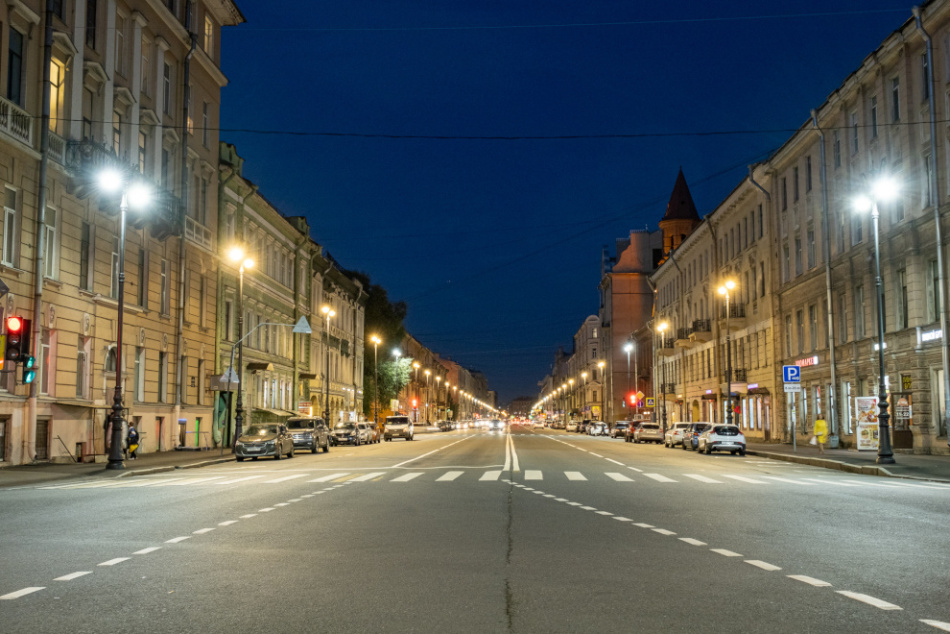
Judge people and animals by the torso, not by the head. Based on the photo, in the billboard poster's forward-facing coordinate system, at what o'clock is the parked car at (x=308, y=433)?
The parked car is roughly at 3 o'clock from the billboard poster.

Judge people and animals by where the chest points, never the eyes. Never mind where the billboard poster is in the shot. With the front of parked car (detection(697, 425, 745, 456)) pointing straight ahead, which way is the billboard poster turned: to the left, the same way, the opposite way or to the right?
the opposite way

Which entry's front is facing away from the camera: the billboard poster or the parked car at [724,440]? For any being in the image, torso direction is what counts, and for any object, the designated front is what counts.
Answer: the parked car

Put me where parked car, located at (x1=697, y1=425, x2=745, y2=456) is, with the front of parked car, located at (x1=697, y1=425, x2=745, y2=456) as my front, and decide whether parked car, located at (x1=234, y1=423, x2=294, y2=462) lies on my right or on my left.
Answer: on my left

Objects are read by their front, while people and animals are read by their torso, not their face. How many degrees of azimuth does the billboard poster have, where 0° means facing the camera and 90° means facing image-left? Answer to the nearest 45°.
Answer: approximately 0°

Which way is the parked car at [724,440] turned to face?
away from the camera

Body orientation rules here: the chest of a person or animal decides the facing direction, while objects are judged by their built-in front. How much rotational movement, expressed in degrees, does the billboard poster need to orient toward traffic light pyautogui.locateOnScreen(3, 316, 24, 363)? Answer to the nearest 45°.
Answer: approximately 45° to its right

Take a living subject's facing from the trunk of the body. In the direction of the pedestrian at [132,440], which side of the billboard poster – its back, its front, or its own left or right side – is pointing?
right

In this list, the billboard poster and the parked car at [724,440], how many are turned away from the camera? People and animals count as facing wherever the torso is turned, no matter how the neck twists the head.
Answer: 1

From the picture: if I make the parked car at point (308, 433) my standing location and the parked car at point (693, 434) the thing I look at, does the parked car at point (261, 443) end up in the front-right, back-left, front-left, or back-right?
back-right

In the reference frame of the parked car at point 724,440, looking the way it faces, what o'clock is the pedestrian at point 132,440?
The pedestrian is roughly at 8 o'clock from the parked car.

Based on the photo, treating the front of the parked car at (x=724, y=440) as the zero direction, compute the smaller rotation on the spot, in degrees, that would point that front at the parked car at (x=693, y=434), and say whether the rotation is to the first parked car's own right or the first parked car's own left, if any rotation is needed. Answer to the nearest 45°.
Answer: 0° — it already faces it

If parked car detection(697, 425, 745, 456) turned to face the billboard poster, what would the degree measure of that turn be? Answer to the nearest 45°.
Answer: approximately 135° to its right

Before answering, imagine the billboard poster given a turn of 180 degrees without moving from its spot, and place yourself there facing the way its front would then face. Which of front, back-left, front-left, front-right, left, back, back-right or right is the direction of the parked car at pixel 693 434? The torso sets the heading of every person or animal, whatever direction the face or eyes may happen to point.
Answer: front-left
